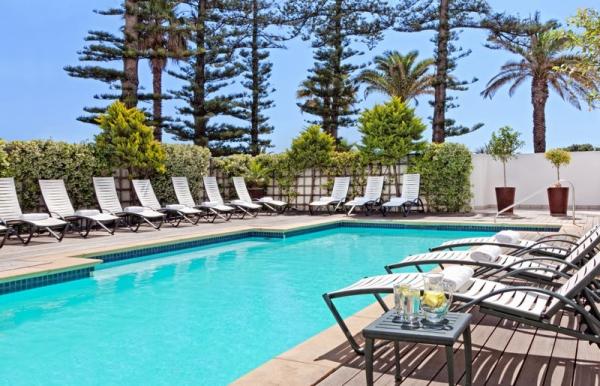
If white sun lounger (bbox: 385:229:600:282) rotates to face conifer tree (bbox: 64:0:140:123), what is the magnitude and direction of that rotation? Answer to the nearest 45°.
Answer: approximately 45° to its right

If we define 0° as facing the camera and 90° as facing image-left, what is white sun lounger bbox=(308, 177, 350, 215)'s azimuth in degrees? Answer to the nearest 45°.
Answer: approximately 45°

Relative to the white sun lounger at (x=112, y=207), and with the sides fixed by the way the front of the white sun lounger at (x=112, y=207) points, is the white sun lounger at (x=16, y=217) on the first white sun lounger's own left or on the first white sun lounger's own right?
on the first white sun lounger's own right

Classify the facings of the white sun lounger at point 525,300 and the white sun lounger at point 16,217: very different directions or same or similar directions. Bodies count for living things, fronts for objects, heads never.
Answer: very different directions

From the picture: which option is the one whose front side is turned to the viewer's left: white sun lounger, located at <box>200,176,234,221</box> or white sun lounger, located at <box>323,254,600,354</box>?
white sun lounger, located at <box>323,254,600,354</box>

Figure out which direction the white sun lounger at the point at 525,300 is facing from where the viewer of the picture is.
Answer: facing to the left of the viewer

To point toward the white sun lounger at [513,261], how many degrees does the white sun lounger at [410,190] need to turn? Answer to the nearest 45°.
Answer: approximately 45° to its left

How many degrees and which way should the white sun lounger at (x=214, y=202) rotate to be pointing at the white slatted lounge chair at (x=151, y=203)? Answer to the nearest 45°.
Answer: approximately 90° to its right
